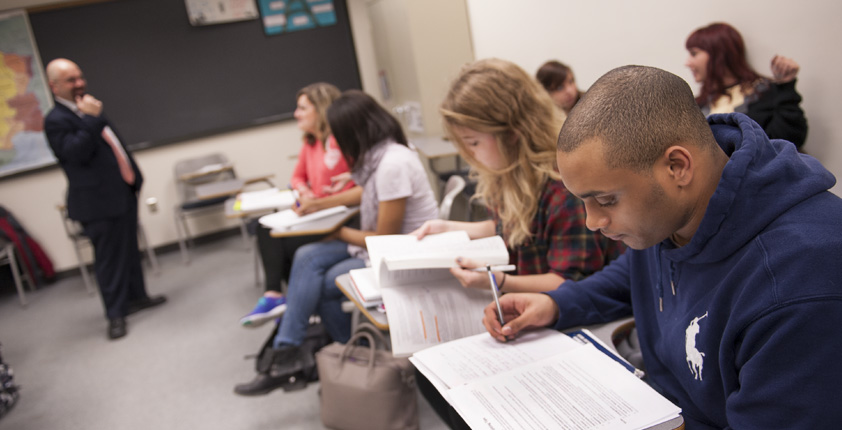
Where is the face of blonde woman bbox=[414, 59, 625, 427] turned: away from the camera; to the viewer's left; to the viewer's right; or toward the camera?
to the viewer's left

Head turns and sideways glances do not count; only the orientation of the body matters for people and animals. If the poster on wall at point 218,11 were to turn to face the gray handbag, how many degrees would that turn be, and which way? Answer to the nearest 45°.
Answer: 0° — it already faces it

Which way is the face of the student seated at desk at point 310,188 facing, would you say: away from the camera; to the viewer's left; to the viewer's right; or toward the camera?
to the viewer's left

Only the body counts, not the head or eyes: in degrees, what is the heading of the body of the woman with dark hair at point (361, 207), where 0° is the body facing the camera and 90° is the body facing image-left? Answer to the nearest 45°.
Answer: approximately 90°

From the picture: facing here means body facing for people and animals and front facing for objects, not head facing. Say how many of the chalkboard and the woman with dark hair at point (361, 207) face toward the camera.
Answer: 1

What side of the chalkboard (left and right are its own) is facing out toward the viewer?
front

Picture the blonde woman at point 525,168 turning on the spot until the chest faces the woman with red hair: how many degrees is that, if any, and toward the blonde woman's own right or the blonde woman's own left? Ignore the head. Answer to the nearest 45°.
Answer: approximately 135° to the blonde woman's own right

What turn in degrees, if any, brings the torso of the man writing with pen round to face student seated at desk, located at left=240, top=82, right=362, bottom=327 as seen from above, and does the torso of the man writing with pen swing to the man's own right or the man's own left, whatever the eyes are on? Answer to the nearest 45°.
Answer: approximately 90° to the man's own right

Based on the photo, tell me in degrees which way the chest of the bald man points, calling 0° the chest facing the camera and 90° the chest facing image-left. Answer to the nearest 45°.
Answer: approximately 315°

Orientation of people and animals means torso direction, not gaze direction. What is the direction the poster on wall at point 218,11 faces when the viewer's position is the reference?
facing the viewer

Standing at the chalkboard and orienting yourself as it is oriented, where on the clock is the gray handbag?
The gray handbag is roughly at 12 o'clock from the chalkboard.

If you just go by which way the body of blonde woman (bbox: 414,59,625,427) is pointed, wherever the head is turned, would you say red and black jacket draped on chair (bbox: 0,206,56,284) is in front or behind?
in front

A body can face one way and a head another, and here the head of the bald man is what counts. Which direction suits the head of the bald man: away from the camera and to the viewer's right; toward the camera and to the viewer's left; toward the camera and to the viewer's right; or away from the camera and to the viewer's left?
toward the camera and to the viewer's right

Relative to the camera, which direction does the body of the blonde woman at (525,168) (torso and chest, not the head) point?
to the viewer's left
